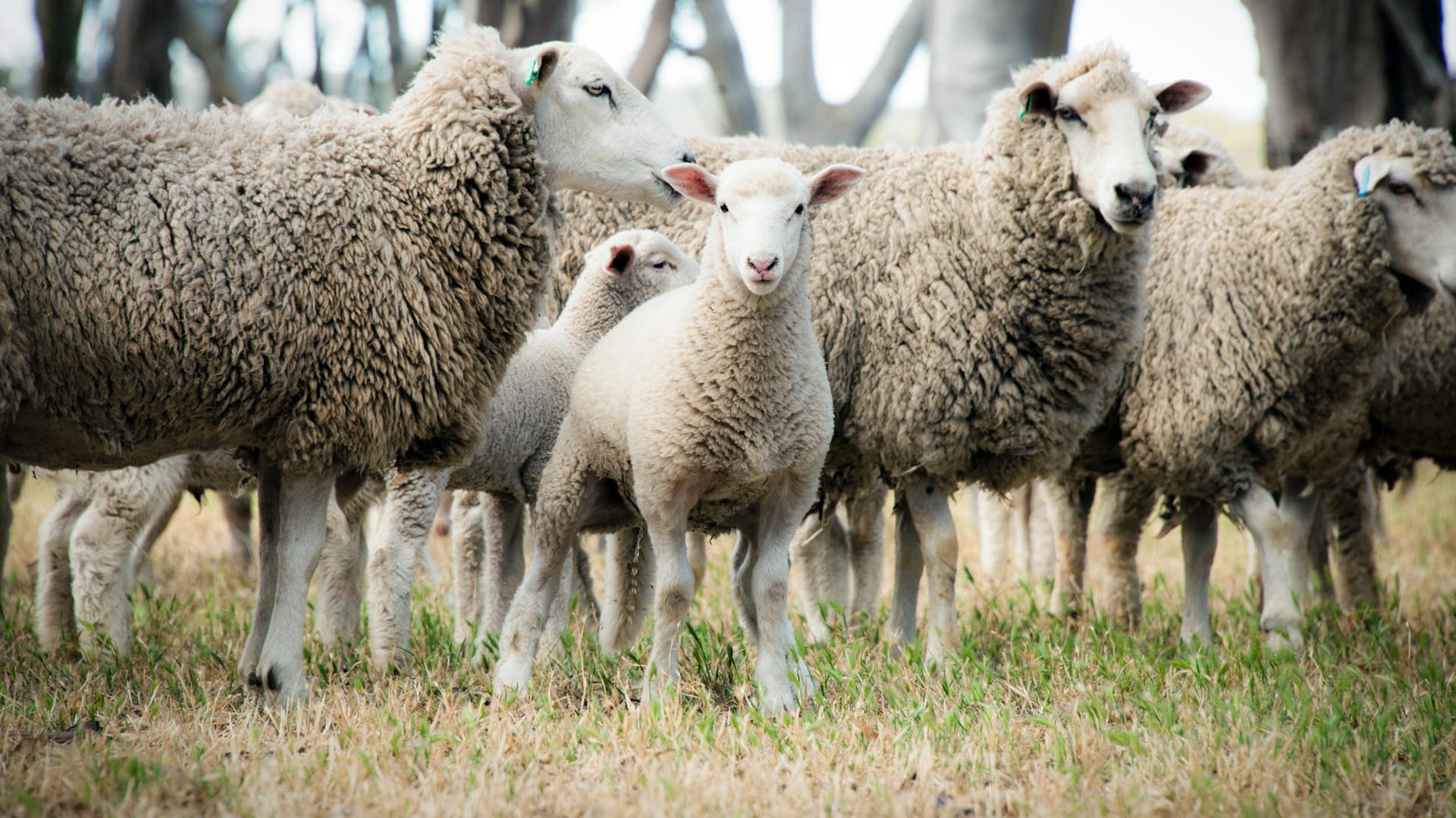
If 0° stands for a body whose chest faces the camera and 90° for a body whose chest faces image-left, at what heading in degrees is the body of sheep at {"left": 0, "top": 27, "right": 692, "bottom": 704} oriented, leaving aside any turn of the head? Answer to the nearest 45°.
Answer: approximately 270°

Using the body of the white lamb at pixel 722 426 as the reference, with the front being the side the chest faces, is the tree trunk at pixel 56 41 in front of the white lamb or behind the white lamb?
behind

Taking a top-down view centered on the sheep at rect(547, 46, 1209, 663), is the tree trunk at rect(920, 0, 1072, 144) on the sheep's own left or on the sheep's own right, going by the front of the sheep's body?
on the sheep's own left

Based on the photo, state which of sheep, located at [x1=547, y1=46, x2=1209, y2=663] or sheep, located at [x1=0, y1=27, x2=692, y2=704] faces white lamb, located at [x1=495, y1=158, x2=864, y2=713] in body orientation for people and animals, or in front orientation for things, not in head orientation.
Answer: sheep, located at [x1=0, y1=27, x2=692, y2=704]

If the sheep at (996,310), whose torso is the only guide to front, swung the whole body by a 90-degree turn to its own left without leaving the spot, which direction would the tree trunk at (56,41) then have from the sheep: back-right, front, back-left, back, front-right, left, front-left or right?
front-left

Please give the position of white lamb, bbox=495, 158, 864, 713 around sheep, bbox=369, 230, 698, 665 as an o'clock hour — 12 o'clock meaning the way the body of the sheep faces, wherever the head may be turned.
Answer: The white lamb is roughly at 2 o'clock from the sheep.

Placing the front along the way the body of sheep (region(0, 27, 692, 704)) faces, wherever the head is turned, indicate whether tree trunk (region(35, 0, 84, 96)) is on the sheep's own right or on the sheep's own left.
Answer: on the sheep's own left

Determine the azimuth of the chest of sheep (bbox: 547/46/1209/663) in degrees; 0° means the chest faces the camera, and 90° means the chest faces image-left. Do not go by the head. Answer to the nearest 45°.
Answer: approximately 270°

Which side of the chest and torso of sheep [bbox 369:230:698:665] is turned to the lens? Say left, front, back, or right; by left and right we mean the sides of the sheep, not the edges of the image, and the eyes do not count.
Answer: right

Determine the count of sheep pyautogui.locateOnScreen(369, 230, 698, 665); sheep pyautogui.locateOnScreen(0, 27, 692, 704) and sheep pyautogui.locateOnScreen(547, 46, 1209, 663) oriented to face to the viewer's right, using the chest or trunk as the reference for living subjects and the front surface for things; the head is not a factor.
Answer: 3

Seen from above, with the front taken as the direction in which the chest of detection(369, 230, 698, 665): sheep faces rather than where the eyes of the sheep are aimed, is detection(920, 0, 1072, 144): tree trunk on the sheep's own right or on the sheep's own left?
on the sheep's own left
